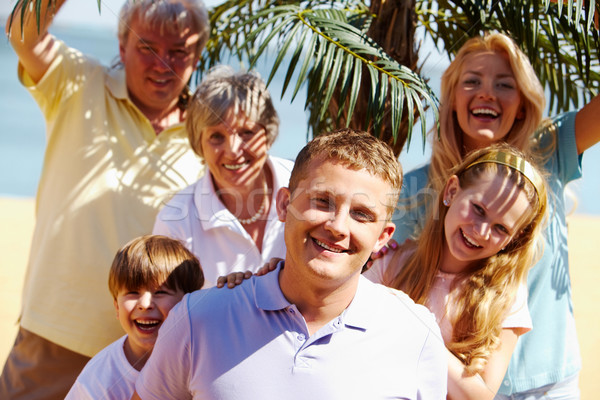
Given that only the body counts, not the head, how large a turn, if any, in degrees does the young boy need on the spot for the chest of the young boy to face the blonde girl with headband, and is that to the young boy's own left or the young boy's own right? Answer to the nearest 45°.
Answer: approximately 90° to the young boy's own left

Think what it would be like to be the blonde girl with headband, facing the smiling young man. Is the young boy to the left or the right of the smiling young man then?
right

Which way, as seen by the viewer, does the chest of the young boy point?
toward the camera

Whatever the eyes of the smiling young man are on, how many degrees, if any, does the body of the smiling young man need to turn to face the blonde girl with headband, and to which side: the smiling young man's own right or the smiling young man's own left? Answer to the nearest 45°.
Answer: approximately 135° to the smiling young man's own left

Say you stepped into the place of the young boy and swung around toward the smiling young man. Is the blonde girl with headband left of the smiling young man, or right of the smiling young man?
left

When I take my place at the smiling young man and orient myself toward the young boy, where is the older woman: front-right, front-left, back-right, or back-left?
front-right

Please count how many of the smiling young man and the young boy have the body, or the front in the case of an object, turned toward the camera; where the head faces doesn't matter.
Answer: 2

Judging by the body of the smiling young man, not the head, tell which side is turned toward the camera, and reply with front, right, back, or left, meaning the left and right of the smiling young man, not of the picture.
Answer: front
